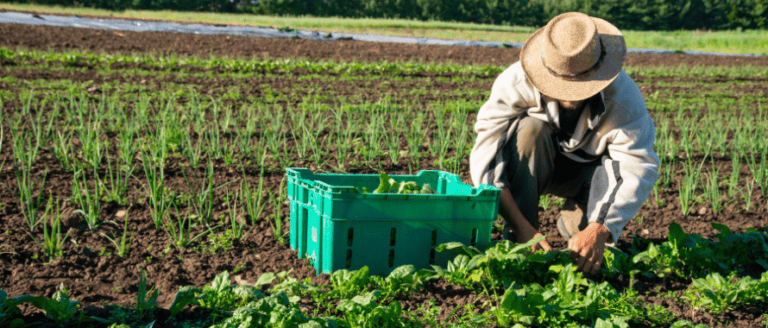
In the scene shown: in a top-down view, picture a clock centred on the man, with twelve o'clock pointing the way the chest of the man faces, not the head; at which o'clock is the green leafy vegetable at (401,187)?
The green leafy vegetable is roughly at 2 o'clock from the man.

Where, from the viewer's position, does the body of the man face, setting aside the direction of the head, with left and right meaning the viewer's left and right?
facing the viewer

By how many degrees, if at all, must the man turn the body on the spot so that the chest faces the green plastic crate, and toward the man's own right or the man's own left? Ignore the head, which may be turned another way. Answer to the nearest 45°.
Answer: approximately 45° to the man's own right
